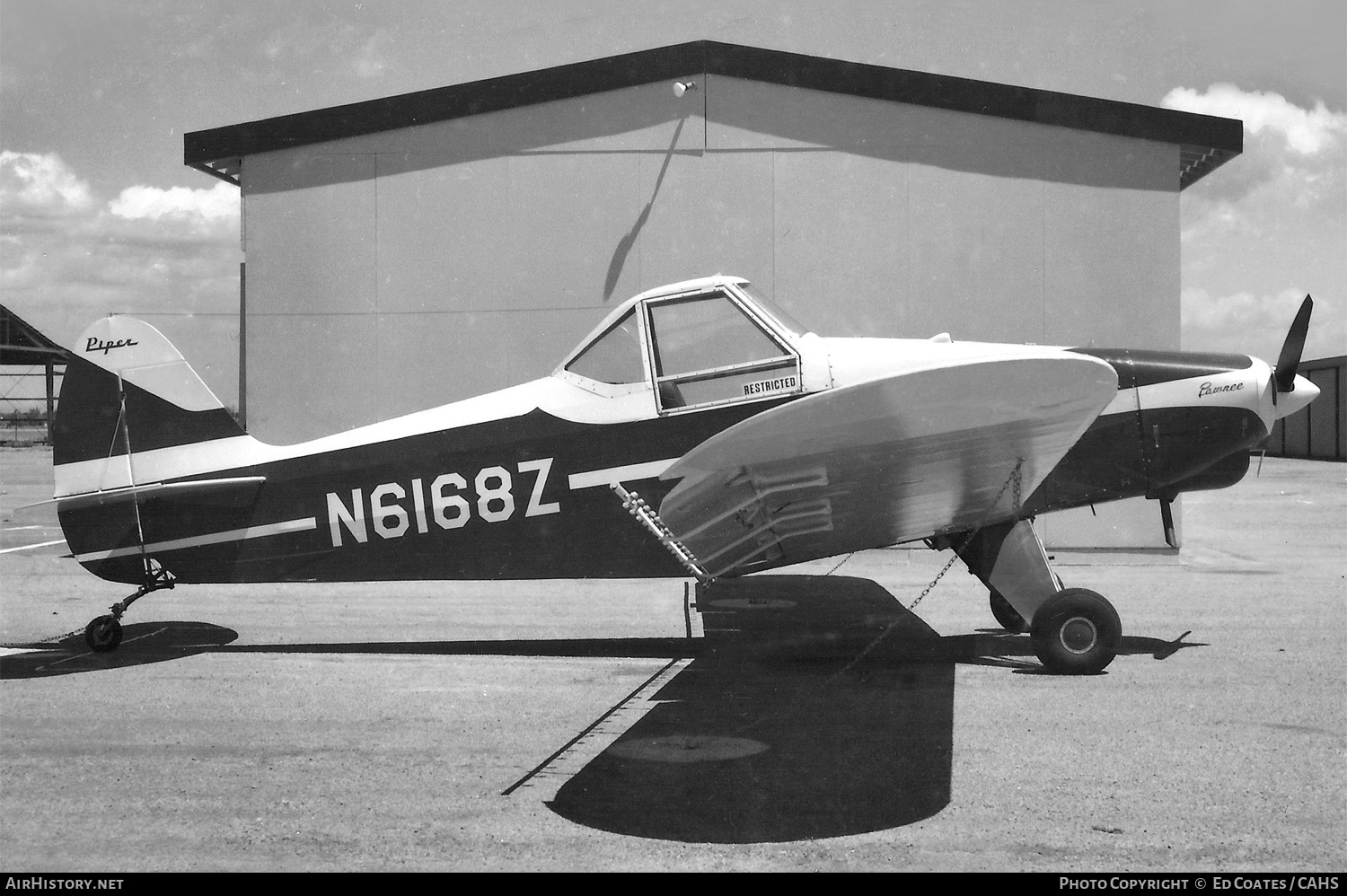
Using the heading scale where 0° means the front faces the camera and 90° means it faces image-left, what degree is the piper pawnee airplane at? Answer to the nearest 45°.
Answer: approximately 270°

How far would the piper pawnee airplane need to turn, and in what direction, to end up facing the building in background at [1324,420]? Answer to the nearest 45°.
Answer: approximately 45° to its left
